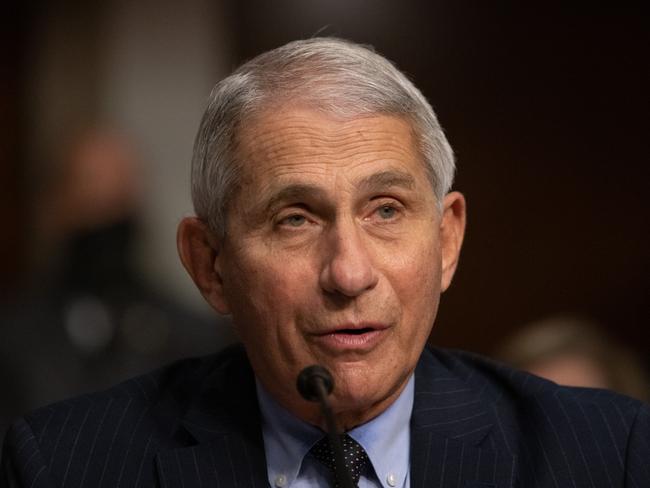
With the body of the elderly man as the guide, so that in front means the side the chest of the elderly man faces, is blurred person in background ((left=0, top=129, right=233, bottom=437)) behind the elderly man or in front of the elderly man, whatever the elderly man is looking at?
behind

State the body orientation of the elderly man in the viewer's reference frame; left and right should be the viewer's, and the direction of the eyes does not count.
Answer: facing the viewer

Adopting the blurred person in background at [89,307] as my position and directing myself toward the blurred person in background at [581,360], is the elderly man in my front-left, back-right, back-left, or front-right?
front-right

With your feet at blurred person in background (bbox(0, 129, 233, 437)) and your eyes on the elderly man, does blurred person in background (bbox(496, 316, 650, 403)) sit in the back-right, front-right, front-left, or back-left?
front-left

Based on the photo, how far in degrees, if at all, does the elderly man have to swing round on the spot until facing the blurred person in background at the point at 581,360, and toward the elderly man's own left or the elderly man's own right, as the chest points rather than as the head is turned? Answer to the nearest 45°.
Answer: approximately 135° to the elderly man's own left
